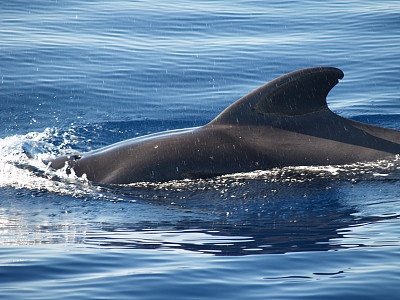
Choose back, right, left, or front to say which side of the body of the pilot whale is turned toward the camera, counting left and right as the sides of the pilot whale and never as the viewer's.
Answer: left
